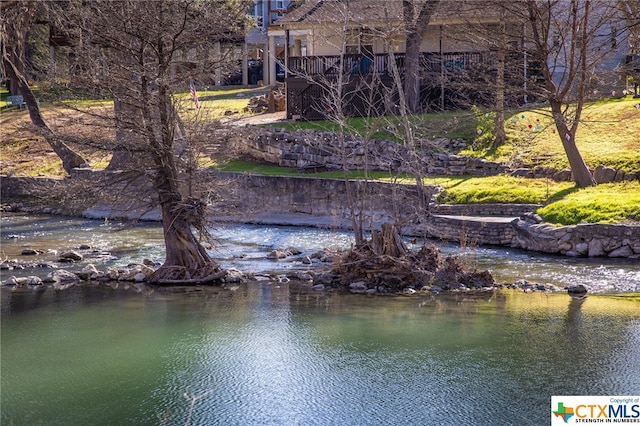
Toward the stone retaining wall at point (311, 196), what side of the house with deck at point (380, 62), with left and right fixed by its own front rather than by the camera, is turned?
front

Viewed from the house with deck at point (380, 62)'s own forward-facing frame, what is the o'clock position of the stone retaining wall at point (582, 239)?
The stone retaining wall is roughly at 11 o'clock from the house with deck.

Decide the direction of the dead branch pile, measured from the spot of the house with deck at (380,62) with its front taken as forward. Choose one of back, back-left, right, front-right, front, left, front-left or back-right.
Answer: front

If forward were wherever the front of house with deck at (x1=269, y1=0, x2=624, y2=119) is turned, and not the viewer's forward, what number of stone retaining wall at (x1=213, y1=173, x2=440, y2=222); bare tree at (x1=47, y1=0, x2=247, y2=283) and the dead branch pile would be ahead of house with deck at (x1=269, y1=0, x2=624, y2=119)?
3

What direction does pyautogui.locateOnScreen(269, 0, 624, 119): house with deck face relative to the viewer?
toward the camera

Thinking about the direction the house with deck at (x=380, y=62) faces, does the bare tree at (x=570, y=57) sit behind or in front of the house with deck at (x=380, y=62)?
in front

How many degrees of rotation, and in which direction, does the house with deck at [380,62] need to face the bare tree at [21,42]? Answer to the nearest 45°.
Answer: approximately 90° to its right

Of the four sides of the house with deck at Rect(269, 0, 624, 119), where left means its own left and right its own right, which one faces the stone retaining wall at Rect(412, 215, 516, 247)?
front

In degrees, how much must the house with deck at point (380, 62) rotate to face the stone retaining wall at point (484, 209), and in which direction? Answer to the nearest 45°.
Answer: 0° — it already faces it

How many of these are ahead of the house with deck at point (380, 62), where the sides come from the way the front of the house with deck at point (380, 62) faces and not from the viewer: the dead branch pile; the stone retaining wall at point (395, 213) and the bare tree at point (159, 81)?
3

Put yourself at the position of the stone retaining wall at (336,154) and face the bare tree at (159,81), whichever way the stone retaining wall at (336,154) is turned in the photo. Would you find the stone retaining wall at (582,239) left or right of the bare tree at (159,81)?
left
